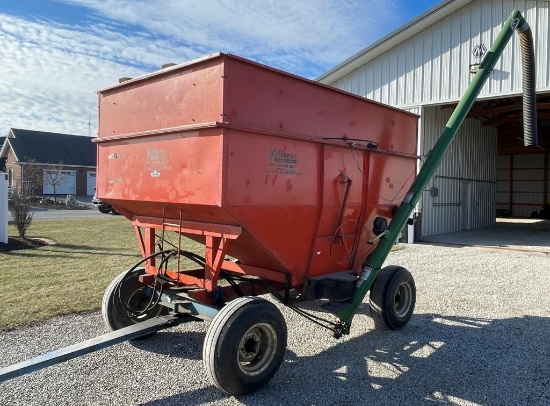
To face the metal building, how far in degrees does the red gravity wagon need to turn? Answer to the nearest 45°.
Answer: approximately 180°

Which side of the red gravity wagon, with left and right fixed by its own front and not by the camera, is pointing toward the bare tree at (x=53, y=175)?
right

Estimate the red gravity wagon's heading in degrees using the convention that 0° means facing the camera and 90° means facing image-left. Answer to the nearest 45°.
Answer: approximately 45°

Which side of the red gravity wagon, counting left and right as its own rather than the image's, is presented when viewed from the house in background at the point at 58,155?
right
